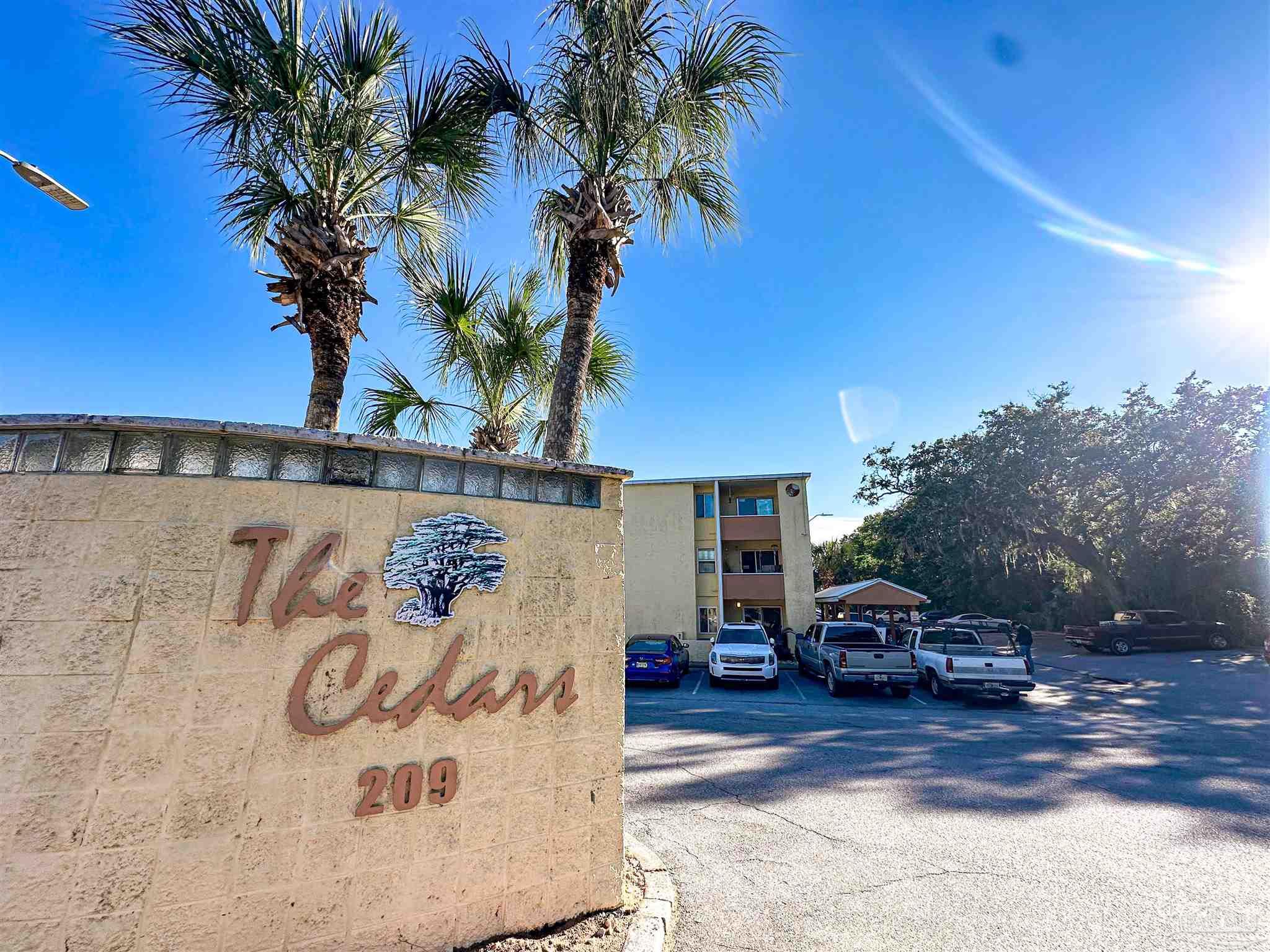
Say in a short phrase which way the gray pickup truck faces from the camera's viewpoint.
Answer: facing away from the viewer and to the left of the viewer

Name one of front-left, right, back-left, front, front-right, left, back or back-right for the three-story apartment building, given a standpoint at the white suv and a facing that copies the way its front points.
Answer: back

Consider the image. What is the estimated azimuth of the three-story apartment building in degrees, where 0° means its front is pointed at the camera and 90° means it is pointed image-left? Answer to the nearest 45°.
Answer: approximately 0°

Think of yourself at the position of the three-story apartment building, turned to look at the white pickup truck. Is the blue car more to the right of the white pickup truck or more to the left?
right

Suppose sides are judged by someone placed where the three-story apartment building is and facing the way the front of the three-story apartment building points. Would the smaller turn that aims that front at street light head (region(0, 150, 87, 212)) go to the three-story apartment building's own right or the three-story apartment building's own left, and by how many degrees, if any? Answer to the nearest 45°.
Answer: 0° — it already faces it

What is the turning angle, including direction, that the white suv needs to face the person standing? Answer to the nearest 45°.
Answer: approximately 90° to its left

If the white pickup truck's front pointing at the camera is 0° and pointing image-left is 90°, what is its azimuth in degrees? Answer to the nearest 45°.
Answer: approximately 135°

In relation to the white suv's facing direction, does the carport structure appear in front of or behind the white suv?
behind

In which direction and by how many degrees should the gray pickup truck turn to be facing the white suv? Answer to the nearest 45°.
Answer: approximately 45° to its left

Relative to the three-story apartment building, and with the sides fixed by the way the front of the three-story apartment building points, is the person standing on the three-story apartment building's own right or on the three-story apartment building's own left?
on the three-story apartment building's own left

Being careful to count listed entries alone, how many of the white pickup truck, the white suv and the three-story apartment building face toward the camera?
2

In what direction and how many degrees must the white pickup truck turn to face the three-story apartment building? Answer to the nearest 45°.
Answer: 0° — it already faces it

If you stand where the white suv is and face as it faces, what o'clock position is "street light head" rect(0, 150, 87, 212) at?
The street light head is roughly at 1 o'clock from the white suv.

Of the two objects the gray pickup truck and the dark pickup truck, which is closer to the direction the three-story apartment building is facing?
the gray pickup truck
